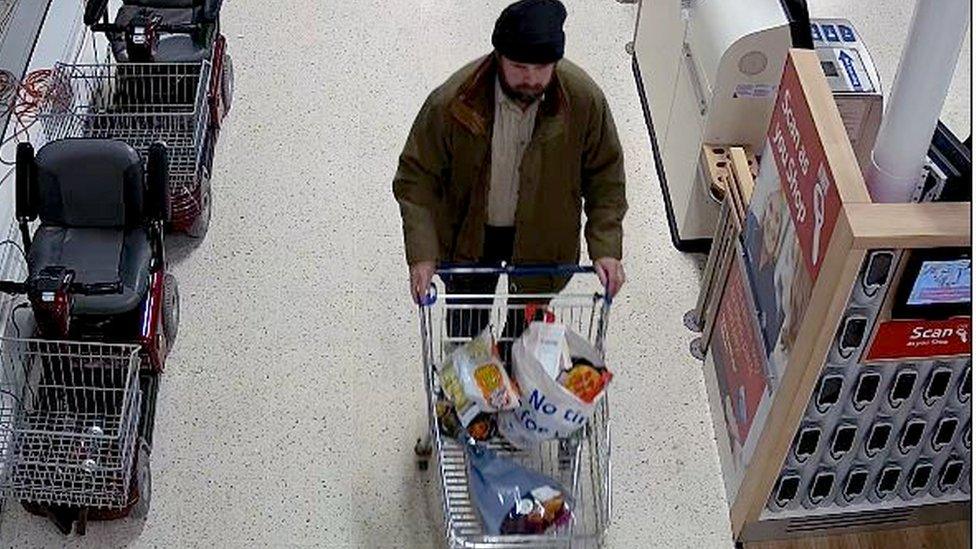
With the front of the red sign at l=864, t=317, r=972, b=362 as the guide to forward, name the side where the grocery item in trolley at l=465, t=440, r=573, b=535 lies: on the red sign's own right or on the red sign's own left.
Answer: on the red sign's own right

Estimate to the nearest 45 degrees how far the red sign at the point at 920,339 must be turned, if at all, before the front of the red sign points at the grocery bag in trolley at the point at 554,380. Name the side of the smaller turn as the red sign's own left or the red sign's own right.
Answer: approximately 45° to the red sign's own right

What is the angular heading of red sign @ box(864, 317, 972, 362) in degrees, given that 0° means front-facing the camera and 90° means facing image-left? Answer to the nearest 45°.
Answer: approximately 0°

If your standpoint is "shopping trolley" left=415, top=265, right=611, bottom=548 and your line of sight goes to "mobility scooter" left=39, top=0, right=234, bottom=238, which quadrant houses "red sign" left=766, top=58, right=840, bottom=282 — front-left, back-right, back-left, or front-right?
back-right

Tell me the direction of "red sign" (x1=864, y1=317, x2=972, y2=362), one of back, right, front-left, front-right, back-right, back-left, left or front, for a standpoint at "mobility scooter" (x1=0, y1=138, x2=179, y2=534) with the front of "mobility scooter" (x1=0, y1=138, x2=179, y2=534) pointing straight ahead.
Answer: front-left

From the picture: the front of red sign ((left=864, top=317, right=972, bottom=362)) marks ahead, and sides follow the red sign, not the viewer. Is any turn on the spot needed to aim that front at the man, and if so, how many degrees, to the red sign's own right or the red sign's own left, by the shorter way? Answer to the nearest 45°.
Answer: approximately 90° to the red sign's own right
